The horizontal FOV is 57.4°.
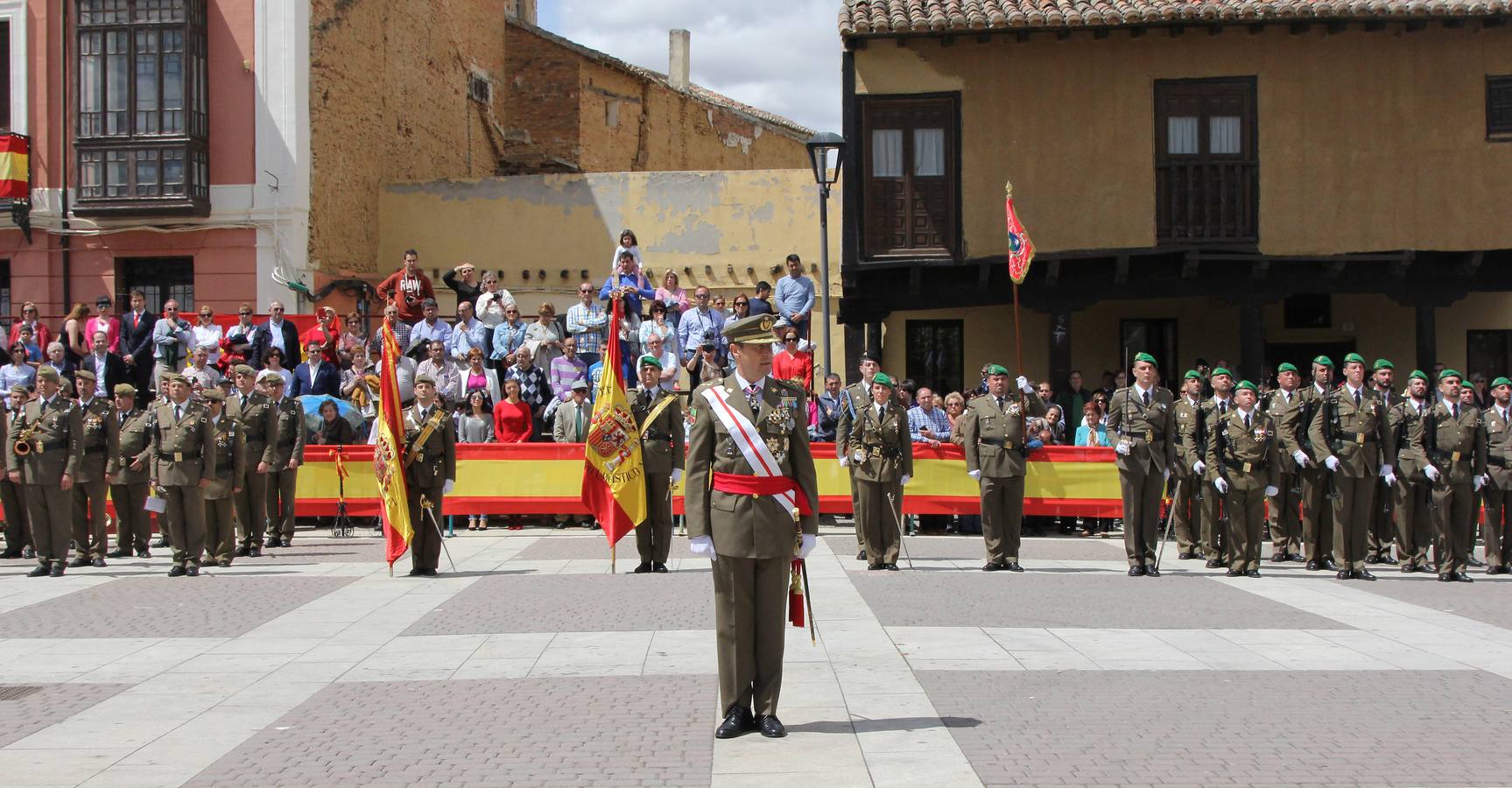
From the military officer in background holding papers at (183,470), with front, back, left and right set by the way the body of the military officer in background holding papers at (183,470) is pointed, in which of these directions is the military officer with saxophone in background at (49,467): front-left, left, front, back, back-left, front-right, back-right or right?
back-right

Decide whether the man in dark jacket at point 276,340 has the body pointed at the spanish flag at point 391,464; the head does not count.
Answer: yes

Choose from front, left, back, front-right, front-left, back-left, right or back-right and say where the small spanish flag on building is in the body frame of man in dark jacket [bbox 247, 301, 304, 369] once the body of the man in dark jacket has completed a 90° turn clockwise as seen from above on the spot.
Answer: front-right

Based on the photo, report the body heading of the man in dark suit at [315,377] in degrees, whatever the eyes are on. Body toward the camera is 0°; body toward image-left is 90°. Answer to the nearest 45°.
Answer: approximately 0°

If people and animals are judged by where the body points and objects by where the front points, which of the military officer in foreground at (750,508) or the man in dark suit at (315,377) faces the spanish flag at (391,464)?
the man in dark suit

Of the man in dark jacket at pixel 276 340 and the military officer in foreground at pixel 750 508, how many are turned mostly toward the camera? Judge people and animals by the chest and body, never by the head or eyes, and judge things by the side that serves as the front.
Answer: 2

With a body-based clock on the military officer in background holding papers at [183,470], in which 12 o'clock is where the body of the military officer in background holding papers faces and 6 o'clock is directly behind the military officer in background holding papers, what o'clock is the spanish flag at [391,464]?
The spanish flag is roughly at 10 o'clock from the military officer in background holding papers.

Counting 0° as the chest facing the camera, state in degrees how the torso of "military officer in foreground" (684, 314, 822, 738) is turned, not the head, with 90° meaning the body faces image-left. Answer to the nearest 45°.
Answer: approximately 0°

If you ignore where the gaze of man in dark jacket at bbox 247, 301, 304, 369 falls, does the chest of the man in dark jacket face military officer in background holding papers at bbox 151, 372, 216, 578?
yes

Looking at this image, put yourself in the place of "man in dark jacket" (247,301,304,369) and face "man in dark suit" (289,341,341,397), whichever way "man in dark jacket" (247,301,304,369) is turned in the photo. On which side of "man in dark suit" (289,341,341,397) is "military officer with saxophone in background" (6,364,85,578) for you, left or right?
right
